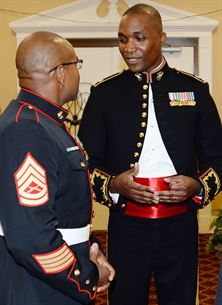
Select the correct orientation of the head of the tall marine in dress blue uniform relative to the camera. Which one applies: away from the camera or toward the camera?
toward the camera

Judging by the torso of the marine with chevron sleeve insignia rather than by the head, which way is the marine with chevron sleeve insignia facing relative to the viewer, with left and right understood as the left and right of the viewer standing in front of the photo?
facing to the right of the viewer

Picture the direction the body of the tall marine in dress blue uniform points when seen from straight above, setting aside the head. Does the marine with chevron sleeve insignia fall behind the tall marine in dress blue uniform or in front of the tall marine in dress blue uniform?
in front

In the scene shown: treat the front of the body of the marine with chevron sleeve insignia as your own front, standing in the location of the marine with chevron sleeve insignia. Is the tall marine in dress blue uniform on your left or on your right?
on your left

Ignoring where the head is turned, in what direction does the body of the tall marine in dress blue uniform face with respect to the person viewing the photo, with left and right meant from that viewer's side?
facing the viewer

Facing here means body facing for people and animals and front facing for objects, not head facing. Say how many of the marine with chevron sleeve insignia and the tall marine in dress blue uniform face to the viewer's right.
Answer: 1

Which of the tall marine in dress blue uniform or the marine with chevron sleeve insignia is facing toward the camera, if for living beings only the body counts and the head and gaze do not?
the tall marine in dress blue uniform
